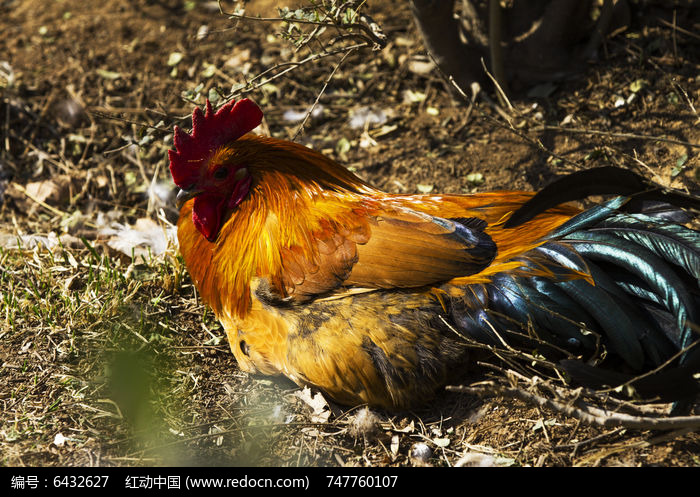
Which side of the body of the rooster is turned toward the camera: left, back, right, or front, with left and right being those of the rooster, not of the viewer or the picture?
left
